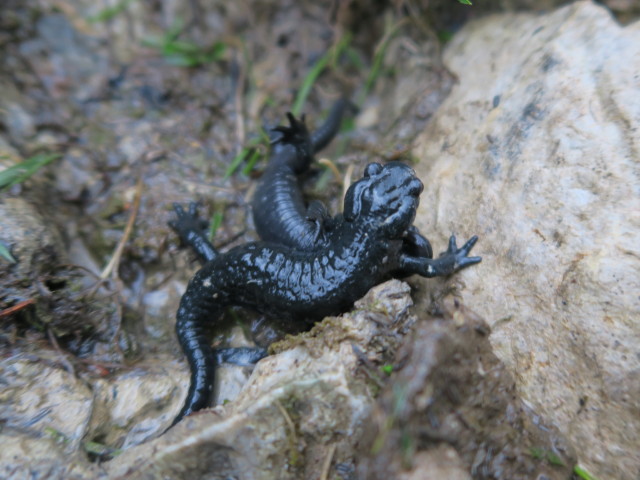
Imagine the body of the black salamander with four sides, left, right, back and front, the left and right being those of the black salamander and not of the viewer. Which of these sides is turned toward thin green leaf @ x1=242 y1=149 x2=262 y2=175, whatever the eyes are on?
left

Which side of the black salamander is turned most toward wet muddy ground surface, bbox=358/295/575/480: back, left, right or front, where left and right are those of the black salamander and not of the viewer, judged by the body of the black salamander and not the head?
right

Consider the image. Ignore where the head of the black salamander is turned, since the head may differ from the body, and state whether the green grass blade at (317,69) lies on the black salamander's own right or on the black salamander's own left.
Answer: on the black salamander's own left

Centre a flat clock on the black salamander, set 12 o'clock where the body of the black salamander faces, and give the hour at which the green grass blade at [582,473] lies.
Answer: The green grass blade is roughly at 3 o'clock from the black salamander.

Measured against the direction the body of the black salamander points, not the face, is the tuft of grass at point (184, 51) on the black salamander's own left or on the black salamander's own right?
on the black salamander's own left

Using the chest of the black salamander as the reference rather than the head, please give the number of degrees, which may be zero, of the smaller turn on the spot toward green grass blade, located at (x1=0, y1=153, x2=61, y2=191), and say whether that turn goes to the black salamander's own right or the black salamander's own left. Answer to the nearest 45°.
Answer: approximately 135° to the black salamander's own left

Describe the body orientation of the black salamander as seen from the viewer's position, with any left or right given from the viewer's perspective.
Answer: facing away from the viewer and to the right of the viewer

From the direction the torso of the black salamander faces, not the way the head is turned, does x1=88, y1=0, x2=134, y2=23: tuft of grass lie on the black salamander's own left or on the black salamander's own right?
on the black salamander's own left
